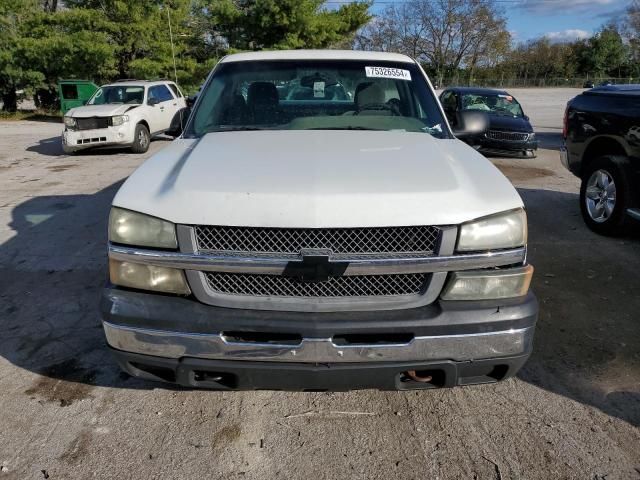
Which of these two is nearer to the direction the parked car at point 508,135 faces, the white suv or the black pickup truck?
the black pickup truck

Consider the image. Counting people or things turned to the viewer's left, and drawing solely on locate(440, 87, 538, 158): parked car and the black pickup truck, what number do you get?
0

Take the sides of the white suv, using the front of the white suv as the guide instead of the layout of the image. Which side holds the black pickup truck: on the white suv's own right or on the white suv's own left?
on the white suv's own left

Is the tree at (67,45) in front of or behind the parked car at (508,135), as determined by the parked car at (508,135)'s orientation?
behind

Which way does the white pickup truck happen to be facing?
toward the camera

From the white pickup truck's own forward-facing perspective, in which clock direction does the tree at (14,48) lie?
The tree is roughly at 5 o'clock from the white pickup truck.

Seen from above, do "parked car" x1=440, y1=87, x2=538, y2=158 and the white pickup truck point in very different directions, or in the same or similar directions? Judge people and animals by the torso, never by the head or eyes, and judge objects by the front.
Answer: same or similar directions

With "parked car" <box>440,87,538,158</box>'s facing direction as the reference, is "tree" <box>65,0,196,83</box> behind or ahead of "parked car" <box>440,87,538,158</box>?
behind

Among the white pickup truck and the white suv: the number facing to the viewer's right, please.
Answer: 0

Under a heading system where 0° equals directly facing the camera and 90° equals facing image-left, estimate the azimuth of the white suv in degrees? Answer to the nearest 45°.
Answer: approximately 45°

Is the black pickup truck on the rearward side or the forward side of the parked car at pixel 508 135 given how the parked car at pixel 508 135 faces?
on the forward side

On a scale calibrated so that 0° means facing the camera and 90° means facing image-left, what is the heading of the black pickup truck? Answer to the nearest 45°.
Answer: approximately 315°

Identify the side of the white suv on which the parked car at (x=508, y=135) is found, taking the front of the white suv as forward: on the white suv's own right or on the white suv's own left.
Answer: on the white suv's own left

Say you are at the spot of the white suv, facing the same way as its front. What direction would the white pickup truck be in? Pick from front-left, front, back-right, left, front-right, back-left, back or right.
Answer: front-left
